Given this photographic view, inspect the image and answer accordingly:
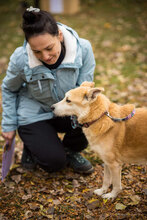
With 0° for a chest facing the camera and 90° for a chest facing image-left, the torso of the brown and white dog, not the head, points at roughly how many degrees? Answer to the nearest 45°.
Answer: approximately 90°

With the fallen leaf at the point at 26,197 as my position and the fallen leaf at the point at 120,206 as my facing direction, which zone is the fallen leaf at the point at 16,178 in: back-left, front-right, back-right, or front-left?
back-left

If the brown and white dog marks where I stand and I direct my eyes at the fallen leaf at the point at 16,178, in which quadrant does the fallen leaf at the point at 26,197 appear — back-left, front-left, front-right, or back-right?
front-left

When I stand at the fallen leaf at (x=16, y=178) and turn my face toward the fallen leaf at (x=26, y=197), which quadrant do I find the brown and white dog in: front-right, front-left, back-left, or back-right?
front-left
